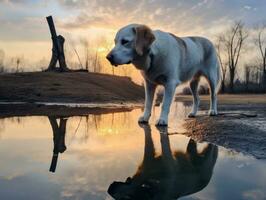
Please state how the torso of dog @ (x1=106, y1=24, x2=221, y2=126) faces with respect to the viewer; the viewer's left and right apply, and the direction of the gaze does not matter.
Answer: facing the viewer and to the left of the viewer

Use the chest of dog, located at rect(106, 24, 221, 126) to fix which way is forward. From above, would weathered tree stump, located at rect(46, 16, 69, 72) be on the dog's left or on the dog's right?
on the dog's right
